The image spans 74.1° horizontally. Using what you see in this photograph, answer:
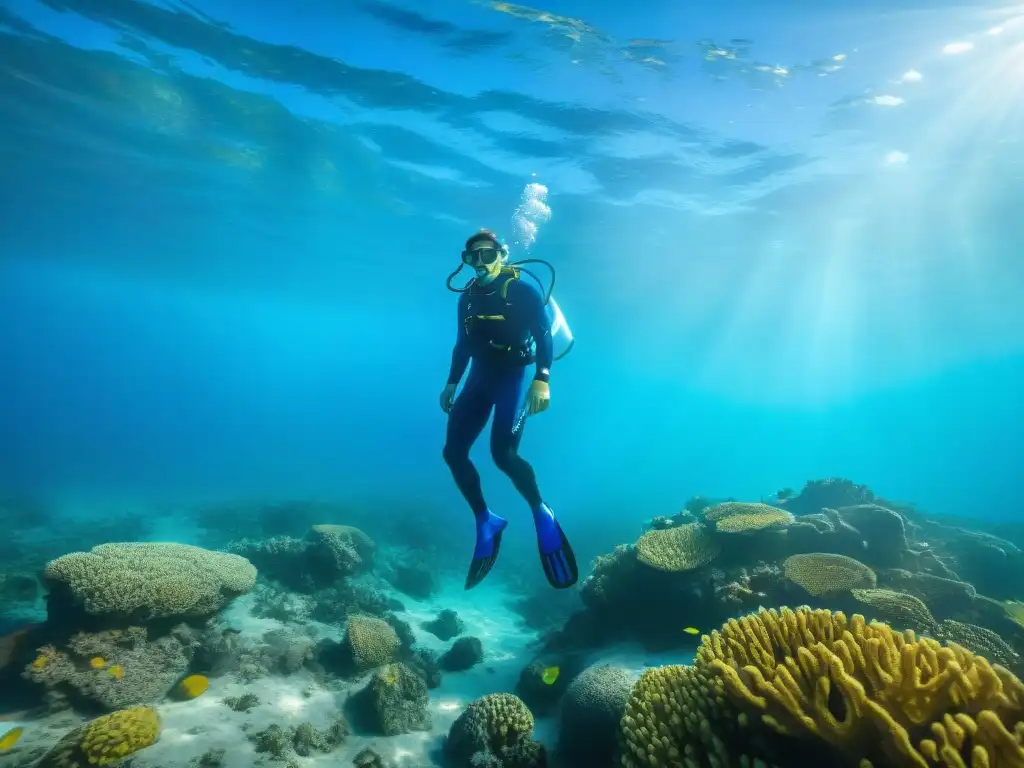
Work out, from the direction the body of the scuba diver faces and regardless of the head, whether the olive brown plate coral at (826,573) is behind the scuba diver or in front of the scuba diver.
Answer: behind

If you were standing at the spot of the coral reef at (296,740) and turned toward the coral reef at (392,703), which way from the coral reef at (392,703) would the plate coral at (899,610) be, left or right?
right

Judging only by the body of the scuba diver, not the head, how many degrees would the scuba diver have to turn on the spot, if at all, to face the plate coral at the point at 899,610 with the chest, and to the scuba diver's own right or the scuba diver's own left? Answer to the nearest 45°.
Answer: approximately 135° to the scuba diver's own left

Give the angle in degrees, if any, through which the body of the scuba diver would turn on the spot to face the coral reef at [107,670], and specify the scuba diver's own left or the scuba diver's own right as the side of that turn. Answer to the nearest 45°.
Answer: approximately 45° to the scuba diver's own right

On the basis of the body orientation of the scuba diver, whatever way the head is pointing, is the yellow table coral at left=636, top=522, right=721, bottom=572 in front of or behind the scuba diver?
behind

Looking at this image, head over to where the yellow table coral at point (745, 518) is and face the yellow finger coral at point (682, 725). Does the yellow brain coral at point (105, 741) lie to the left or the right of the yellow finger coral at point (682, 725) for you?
right

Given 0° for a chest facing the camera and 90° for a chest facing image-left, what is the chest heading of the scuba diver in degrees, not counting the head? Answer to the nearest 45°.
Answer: approximately 45°
